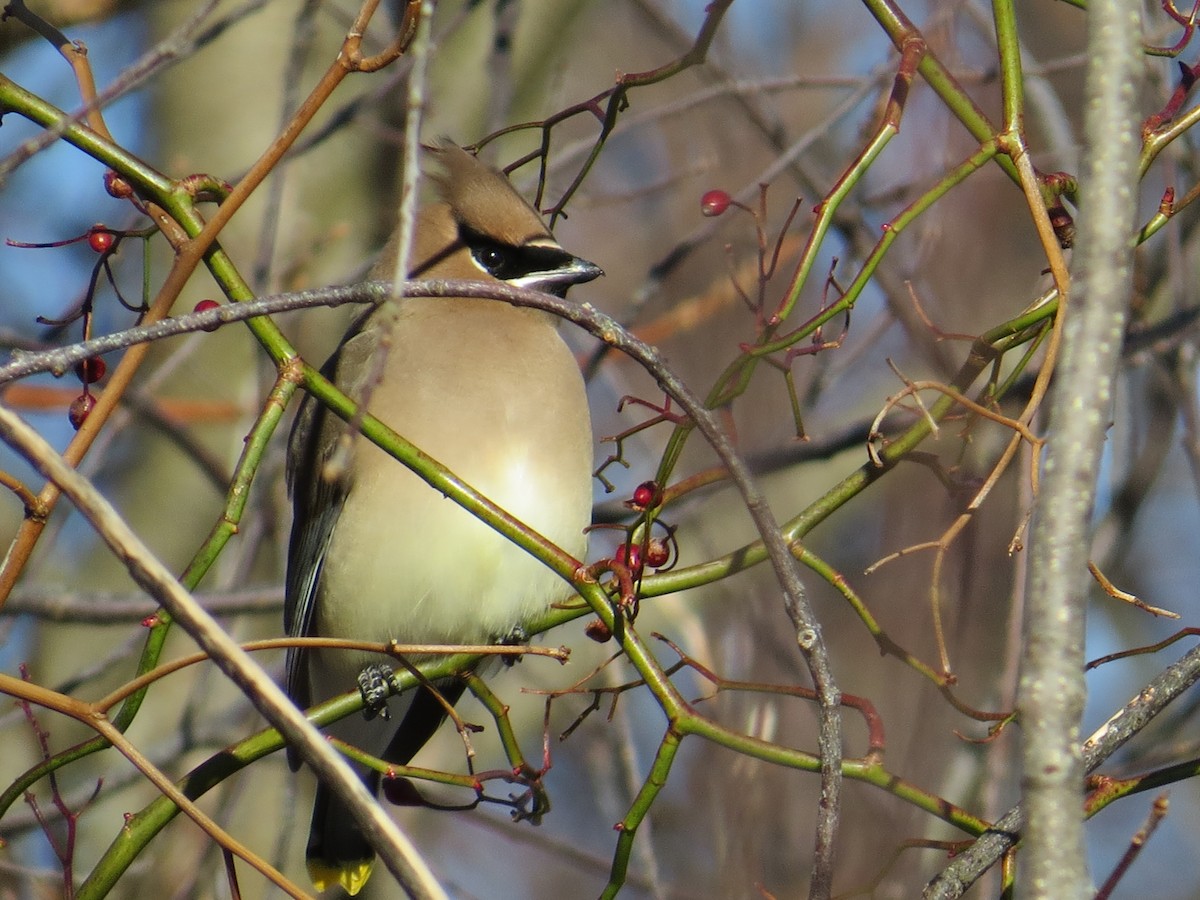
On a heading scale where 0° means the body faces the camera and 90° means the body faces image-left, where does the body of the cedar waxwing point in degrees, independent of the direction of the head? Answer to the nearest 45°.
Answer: approximately 315°
